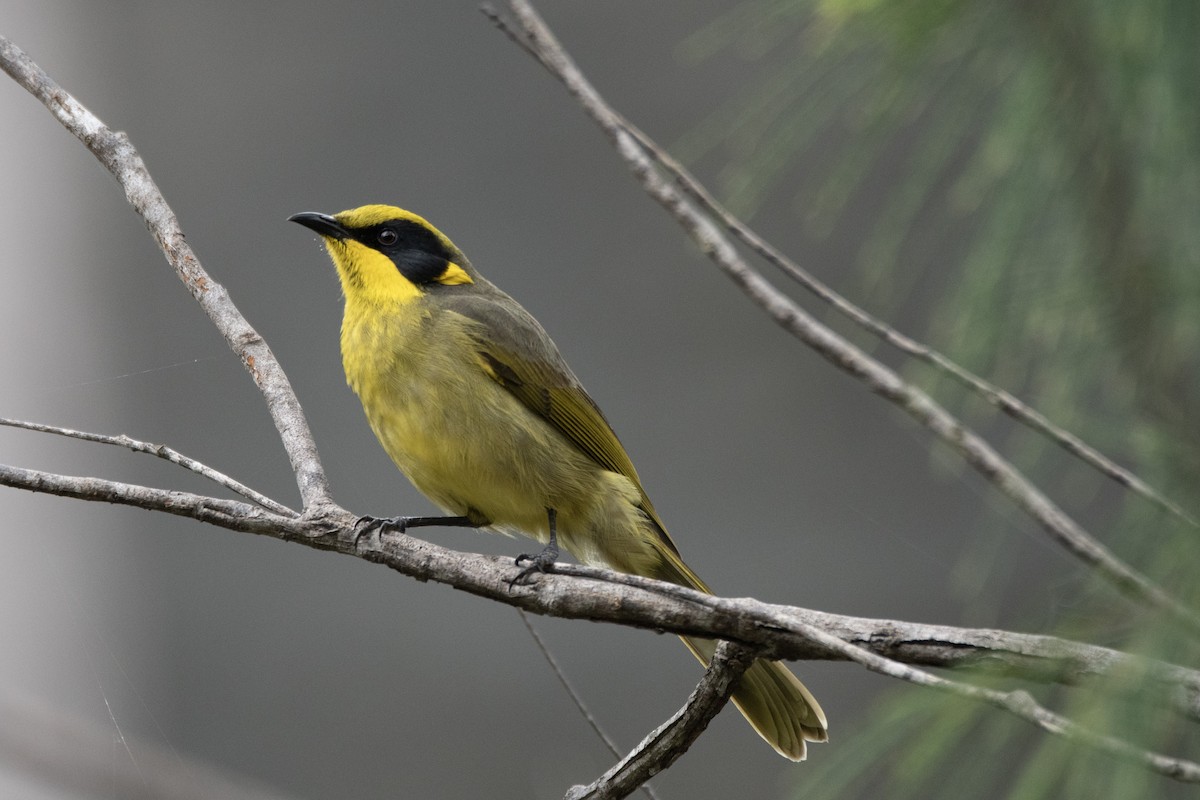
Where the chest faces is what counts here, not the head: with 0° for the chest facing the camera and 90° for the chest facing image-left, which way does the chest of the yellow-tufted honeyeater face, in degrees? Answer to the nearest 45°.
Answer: approximately 90°

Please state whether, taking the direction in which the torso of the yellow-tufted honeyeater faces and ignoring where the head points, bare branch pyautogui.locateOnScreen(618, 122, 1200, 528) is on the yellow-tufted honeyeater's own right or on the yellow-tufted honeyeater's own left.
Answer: on the yellow-tufted honeyeater's own left

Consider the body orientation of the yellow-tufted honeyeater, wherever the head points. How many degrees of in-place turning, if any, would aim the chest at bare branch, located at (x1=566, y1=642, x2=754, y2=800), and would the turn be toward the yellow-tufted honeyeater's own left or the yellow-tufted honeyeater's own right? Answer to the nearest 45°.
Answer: approximately 90° to the yellow-tufted honeyeater's own left
